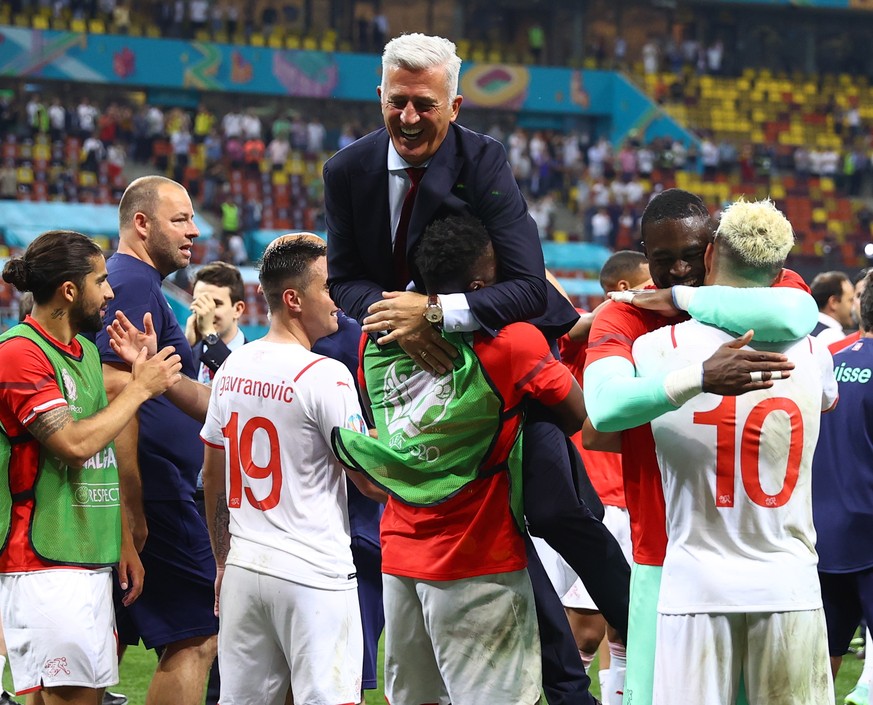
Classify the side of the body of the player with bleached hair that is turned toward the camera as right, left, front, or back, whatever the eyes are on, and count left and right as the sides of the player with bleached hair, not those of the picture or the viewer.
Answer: back

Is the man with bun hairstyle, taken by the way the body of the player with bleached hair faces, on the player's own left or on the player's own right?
on the player's own left

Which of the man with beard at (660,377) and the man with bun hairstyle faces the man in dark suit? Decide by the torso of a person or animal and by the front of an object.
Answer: the man with bun hairstyle

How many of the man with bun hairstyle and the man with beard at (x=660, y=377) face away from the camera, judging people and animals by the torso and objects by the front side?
0

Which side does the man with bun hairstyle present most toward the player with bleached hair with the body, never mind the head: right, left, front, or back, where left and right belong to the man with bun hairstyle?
front

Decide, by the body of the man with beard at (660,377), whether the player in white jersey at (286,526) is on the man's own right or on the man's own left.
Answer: on the man's own right

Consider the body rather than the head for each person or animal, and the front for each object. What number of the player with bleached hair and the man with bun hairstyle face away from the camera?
1

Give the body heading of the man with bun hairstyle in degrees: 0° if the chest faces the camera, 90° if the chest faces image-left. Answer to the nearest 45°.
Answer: approximately 315°

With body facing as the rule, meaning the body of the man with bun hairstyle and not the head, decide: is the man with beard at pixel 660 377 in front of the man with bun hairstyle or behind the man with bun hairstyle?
in front

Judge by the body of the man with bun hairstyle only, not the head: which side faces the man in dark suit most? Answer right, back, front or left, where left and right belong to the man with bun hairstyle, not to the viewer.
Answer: front

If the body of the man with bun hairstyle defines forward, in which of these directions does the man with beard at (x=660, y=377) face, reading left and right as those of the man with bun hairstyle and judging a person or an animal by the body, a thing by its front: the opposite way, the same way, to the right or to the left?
to the right
